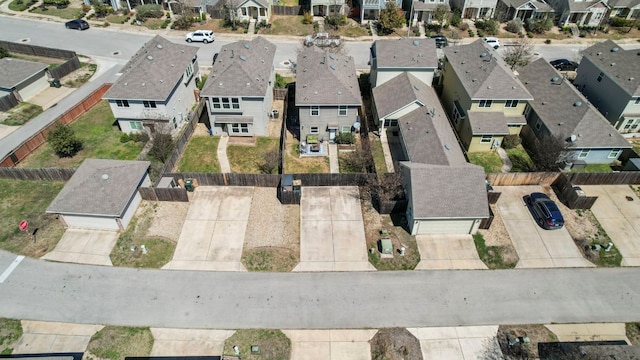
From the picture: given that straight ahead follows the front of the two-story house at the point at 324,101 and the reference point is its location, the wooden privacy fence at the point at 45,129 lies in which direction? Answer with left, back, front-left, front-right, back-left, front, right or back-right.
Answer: left

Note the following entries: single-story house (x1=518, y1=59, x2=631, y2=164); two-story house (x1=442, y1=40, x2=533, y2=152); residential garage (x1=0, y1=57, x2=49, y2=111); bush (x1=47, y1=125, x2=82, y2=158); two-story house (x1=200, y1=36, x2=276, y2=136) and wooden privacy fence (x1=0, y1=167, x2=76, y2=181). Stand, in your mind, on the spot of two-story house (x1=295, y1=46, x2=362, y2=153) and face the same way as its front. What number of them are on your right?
2

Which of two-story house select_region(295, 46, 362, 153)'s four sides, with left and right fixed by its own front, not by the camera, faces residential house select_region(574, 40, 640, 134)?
right

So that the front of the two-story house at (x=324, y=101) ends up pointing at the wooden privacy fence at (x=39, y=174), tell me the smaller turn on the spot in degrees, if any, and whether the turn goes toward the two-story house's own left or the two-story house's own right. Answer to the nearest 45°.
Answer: approximately 90° to the two-story house's own left

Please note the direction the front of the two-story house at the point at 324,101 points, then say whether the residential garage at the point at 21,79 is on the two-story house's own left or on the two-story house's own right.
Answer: on the two-story house's own left

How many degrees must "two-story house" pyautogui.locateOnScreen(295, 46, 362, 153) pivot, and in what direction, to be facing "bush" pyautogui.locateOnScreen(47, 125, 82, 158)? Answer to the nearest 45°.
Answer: approximately 90° to its left

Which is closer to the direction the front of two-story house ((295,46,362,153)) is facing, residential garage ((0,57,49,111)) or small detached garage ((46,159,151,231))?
the residential garage

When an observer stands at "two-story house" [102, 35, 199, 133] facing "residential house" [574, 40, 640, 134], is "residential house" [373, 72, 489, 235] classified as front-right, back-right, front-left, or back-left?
front-right

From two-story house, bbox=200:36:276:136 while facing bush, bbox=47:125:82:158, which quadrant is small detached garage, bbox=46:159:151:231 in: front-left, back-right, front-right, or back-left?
front-left

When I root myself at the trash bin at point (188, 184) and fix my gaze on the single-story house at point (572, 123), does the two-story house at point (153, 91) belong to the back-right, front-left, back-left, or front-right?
back-left

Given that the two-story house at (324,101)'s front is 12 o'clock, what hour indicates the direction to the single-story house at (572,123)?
the single-story house at (572,123) is roughly at 3 o'clock from the two-story house at (324,101).

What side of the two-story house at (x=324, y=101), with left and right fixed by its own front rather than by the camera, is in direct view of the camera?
back

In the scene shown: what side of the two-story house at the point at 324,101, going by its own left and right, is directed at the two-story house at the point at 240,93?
left

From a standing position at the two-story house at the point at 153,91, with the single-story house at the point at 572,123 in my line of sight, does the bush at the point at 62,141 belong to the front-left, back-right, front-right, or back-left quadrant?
back-right

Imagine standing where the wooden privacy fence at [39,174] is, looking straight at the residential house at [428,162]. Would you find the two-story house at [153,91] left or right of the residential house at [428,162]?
left

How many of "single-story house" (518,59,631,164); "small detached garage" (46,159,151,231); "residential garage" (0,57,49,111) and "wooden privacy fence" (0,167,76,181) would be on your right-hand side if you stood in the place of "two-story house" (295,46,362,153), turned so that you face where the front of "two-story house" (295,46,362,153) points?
1

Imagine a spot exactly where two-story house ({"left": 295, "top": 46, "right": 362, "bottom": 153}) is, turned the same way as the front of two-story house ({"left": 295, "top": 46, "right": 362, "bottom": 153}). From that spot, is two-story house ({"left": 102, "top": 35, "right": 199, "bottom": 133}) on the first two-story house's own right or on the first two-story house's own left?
on the first two-story house's own left

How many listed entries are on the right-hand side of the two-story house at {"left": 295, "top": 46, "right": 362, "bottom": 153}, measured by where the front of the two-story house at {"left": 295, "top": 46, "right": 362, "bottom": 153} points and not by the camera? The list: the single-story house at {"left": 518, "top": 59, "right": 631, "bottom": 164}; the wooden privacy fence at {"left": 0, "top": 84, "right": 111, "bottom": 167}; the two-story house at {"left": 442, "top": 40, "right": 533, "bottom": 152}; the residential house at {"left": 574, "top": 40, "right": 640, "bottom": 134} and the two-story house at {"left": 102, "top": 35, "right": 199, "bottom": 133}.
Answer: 3
